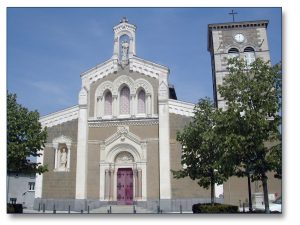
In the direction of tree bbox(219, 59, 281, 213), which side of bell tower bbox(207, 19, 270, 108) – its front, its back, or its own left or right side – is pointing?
front

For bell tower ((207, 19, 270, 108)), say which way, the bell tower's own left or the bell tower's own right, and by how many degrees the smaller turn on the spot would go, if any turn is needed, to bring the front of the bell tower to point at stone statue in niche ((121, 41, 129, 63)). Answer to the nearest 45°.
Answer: approximately 90° to the bell tower's own right

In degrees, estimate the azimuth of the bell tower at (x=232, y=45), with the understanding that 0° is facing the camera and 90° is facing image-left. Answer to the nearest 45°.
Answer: approximately 0°

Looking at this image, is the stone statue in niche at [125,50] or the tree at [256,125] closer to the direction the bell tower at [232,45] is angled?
the tree

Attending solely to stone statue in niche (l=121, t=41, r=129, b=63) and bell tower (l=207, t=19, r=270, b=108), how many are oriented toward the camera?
2

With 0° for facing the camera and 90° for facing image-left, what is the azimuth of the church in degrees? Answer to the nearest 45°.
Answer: approximately 0°
